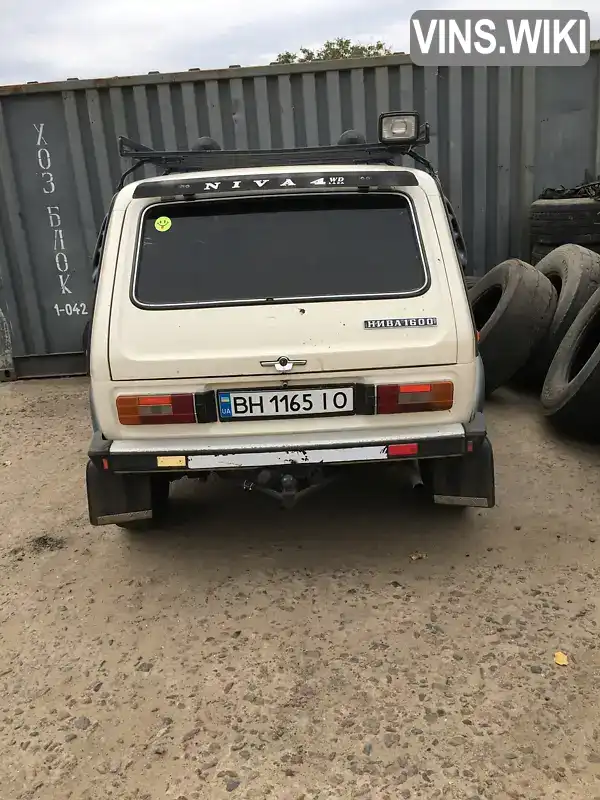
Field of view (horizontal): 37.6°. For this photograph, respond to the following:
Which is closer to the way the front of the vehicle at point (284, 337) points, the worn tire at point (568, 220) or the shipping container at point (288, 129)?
the shipping container

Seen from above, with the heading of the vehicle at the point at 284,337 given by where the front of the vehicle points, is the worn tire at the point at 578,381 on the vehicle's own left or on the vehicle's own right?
on the vehicle's own right

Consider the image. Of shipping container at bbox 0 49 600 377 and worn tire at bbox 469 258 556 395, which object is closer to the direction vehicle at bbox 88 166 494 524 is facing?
the shipping container

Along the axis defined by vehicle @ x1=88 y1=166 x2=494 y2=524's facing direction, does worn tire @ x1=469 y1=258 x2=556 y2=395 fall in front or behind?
in front

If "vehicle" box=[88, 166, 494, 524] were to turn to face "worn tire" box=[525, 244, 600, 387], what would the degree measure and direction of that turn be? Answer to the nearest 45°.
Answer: approximately 45° to its right

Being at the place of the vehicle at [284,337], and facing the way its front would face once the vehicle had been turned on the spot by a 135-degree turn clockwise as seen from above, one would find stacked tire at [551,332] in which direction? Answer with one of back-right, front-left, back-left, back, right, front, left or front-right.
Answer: left

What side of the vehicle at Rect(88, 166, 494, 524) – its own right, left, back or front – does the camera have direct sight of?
back

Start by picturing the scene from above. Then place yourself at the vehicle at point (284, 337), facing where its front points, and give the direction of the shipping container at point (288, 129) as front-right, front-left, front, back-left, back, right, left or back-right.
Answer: front

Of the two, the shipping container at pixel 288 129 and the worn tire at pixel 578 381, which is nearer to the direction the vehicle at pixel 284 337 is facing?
the shipping container

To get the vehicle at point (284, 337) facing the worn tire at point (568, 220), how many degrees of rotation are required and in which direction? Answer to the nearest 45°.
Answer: approximately 45° to its right

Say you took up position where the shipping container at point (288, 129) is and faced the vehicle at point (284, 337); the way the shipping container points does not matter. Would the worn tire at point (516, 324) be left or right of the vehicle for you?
left
